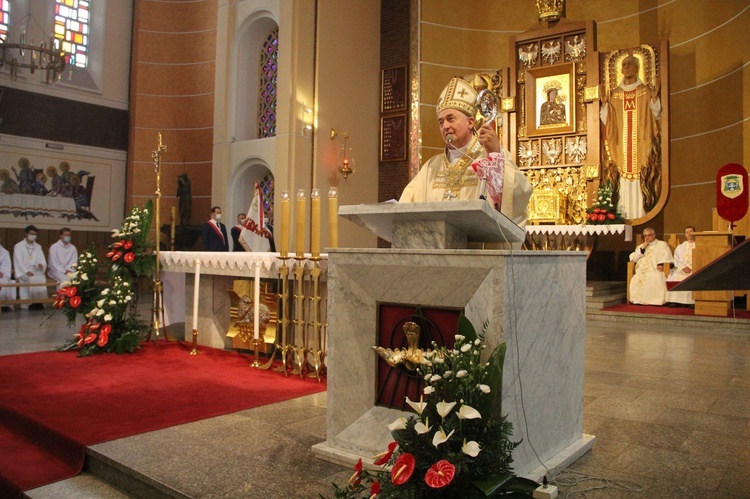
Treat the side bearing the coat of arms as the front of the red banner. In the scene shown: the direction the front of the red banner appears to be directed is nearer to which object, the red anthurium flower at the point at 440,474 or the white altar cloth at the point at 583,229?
the red anthurium flower

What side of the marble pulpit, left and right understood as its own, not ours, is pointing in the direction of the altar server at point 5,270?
right

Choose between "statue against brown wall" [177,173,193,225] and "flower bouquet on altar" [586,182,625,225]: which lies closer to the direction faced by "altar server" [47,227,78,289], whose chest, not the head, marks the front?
the flower bouquet on altar

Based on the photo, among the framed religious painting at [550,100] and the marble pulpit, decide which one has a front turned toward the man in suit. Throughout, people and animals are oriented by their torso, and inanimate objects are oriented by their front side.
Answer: the framed religious painting

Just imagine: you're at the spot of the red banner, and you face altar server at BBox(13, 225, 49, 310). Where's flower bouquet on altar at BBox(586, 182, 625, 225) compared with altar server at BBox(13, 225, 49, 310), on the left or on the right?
right

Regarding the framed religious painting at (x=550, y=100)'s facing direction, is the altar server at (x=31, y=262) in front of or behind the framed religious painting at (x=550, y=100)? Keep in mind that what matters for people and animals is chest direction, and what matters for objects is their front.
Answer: in front

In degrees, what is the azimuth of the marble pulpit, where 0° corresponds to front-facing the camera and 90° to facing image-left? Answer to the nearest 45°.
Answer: approximately 45°

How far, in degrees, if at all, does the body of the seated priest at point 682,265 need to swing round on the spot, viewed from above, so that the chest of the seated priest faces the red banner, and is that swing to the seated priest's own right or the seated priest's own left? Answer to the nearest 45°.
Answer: approximately 45° to the seated priest's own left

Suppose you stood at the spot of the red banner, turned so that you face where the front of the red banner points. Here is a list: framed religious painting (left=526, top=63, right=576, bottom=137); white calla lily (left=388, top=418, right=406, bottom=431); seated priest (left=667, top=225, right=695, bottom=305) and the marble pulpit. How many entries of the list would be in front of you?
2

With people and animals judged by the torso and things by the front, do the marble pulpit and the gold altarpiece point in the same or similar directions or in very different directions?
same or similar directions

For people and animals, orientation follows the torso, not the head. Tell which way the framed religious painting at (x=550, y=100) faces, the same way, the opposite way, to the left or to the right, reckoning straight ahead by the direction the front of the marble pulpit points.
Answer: the same way

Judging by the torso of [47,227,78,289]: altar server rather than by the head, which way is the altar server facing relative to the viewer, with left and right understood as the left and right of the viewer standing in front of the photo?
facing the viewer and to the right of the viewer

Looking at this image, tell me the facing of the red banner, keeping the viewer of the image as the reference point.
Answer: facing the viewer

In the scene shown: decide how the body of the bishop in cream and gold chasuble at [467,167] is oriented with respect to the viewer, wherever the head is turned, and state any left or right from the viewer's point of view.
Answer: facing the viewer and to the left of the viewer
